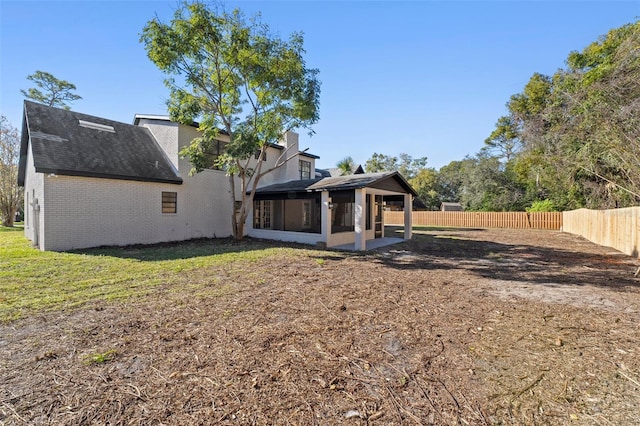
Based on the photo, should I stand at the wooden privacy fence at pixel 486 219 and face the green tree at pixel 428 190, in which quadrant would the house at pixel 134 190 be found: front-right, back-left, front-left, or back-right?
back-left

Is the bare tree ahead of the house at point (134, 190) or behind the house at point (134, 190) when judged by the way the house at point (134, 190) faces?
ahead

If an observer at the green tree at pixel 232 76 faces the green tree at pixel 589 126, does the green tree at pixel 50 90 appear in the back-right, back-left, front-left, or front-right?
back-left

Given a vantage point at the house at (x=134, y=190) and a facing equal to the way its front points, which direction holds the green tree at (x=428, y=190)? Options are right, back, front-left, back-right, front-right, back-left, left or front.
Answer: front-right

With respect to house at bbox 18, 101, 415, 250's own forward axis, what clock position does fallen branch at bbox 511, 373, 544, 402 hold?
The fallen branch is roughly at 5 o'clock from the house.

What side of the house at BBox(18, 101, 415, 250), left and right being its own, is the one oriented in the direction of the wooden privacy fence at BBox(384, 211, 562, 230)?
right

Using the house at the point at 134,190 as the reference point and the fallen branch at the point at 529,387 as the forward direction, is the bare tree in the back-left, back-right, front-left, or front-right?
back-right

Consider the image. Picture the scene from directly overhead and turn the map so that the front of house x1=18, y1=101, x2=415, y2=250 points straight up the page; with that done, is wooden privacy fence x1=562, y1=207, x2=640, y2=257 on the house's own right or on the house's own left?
on the house's own right

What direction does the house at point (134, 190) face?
away from the camera
